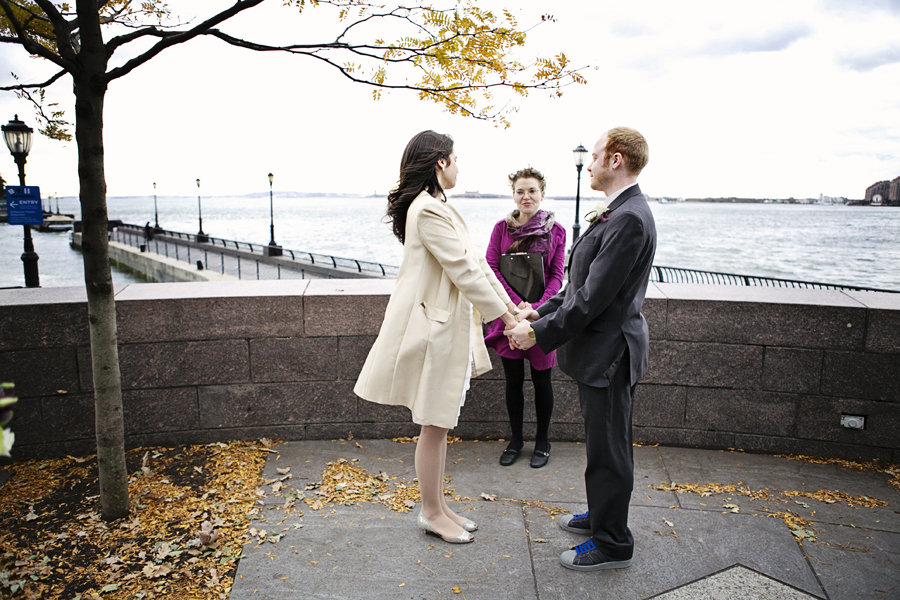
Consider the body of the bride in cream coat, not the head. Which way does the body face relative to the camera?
to the viewer's right

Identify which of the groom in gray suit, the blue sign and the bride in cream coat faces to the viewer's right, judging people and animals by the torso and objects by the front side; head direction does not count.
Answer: the bride in cream coat

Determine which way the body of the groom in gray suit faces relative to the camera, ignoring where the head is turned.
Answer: to the viewer's left

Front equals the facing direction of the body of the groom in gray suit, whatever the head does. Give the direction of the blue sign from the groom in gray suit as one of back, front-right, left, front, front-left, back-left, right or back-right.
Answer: front-right

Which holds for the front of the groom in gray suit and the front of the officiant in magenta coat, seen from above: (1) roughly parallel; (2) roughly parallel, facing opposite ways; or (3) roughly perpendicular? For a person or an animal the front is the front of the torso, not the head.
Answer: roughly perpendicular

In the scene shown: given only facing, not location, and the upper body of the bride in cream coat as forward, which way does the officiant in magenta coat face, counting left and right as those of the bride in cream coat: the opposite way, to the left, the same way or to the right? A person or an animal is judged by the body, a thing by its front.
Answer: to the right

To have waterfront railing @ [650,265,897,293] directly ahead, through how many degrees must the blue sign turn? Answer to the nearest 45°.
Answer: approximately 45° to its left

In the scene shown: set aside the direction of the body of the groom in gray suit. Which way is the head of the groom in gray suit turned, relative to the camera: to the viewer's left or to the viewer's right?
to the viewer's left

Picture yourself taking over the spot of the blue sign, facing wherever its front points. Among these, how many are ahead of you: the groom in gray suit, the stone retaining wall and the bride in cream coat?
3

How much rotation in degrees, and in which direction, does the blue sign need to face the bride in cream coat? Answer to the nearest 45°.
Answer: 0° — it already faces them

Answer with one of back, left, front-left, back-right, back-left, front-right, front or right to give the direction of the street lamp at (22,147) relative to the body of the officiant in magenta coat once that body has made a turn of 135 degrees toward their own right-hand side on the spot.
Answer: front

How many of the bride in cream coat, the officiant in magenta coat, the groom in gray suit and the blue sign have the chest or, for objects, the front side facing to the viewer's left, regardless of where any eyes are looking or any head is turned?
1

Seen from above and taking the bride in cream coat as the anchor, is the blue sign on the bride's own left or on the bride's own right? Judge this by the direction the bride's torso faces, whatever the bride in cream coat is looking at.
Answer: on the bride's own left

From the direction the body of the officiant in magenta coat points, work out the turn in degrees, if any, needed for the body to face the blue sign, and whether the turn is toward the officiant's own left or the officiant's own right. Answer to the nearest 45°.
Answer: approximately 135° to the officiant's own right
